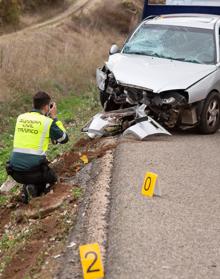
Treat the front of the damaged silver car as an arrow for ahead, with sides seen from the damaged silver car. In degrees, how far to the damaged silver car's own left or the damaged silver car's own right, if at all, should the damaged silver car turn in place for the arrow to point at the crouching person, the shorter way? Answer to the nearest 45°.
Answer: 0° — it already faces them

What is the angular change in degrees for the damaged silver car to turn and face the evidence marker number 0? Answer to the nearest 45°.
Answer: approximately 45° to its left

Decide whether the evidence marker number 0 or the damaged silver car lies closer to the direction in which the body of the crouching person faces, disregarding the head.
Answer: the damaged silver car

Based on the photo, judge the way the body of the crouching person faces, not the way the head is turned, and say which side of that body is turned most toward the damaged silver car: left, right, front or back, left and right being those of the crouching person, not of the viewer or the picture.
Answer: front

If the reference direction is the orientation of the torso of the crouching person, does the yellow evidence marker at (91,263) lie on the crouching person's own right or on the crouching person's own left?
on the crouching person's own right

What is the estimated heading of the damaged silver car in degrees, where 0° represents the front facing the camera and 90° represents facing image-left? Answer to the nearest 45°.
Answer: approximately 45°

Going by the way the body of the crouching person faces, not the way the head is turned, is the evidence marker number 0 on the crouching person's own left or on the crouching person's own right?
on the crouching person's own right

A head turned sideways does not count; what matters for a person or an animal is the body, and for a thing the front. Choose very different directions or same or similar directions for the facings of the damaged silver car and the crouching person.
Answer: very different directions

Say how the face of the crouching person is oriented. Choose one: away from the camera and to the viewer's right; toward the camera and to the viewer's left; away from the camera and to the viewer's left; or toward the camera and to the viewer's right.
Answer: away from the camera and to the viewer's right

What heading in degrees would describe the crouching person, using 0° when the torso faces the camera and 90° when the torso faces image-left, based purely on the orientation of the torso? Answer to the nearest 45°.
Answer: approximately 225°
